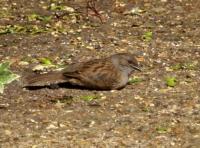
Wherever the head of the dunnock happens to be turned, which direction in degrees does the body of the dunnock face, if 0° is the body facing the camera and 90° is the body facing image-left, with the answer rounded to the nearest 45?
approximately 270°
